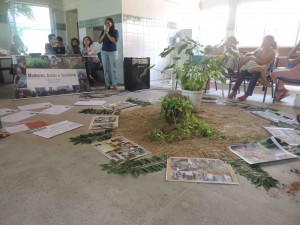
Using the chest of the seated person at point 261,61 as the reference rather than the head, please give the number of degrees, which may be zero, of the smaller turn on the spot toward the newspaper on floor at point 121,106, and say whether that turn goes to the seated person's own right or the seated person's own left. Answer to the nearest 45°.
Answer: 0° — they already face it

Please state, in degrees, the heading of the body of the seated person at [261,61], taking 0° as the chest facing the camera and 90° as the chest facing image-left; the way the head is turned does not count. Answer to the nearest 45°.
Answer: approximately 45°

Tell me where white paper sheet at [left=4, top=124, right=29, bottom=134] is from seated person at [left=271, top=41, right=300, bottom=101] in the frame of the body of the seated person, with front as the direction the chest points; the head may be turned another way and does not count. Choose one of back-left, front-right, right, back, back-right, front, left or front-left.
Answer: front-left

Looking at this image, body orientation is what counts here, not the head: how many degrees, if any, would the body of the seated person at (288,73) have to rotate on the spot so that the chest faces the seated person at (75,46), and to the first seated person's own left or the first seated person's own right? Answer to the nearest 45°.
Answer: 0° — they already face them

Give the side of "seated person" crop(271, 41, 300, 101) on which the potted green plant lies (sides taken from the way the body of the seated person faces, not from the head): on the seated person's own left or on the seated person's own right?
on the seated person's own left

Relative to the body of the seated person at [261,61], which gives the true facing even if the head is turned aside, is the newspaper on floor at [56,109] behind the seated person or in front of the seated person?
in front

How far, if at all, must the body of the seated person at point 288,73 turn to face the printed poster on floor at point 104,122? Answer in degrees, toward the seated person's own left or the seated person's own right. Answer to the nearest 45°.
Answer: approximately 45° to the seated person's own left

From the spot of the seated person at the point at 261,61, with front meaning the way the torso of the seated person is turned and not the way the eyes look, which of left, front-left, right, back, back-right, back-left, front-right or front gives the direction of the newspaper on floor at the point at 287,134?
front-left

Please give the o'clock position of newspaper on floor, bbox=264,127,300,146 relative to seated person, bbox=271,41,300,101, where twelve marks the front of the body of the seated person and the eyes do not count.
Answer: The newspaper on floor is roughly at 9 o'clock from the seated person.

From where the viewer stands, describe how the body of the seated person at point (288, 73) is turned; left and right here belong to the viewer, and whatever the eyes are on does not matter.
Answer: facing to the left of the viewer

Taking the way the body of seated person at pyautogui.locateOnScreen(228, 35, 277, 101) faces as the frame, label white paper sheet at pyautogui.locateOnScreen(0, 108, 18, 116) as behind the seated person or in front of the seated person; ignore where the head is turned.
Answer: in front

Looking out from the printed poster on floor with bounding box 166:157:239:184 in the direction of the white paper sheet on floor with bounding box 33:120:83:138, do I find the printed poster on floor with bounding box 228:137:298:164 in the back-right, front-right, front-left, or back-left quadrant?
back-right

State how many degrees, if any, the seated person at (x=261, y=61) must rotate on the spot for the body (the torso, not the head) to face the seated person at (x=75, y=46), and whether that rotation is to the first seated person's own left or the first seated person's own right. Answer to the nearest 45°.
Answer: approximately 45° to the first seated person's own right
